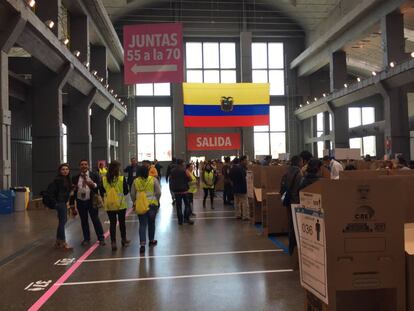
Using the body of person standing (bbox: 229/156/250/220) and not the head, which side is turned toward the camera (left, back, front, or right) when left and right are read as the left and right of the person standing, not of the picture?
back

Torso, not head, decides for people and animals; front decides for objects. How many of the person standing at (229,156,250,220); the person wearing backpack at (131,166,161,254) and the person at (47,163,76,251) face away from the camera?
2

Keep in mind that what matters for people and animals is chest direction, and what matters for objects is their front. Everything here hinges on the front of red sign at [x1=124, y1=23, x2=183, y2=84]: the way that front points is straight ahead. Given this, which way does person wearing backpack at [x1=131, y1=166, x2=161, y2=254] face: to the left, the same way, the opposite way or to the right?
the opposite way

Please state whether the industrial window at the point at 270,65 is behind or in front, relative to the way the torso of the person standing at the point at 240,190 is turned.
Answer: in front

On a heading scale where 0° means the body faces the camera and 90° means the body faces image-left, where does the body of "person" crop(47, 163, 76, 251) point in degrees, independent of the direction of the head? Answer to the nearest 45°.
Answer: approximately 315°

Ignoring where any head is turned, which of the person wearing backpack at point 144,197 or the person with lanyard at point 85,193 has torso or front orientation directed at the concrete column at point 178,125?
the person wearing backpack

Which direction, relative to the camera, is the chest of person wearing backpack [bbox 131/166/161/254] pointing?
away from the camera

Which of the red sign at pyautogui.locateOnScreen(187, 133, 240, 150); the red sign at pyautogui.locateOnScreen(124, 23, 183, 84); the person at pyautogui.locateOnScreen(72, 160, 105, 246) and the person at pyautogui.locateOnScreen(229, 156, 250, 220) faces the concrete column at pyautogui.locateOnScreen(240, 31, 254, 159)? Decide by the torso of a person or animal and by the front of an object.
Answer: the person at pyautogui.locateOnScreen(229, 156, 250, 220)

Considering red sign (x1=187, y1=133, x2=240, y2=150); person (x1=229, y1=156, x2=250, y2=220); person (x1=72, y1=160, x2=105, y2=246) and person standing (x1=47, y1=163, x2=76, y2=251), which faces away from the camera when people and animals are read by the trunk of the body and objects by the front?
person (x1=229, y1=156, x2=250, y2=220)
